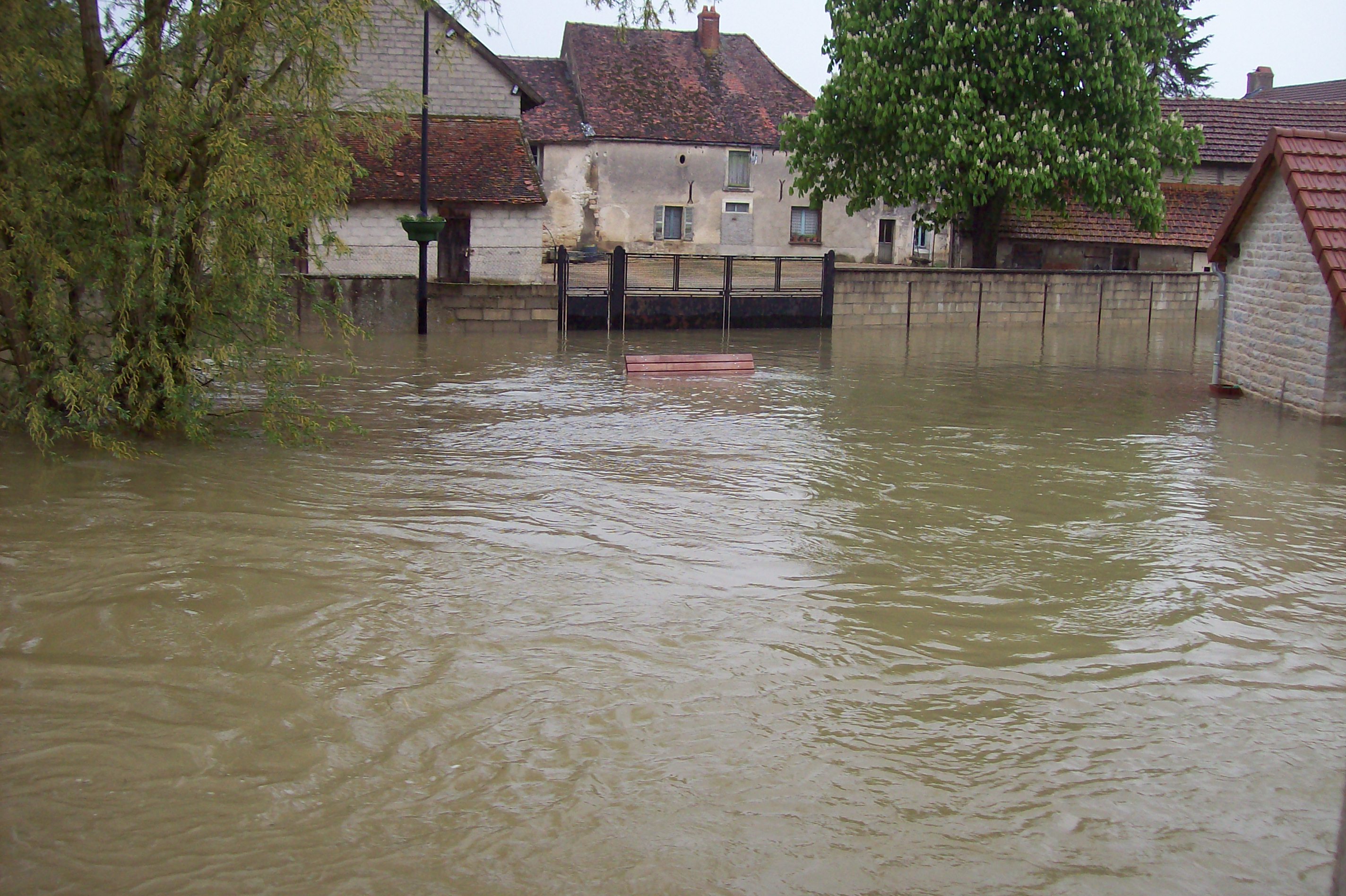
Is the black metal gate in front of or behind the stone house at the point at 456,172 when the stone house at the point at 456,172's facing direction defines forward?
in front

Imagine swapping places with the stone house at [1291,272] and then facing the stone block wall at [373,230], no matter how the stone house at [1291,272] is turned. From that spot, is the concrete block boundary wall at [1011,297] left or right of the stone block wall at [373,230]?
right

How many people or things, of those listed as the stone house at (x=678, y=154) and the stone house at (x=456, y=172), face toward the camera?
2

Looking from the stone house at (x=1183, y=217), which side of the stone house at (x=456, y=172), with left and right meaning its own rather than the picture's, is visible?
left

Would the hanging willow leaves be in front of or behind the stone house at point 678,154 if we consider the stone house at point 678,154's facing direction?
in front

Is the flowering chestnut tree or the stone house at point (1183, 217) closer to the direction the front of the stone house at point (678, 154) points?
the flowering chestnut tree

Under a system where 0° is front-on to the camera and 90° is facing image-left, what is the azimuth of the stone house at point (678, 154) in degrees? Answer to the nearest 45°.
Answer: approximately 0°

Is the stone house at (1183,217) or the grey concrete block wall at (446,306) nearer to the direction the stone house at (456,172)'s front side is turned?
the grey concrete block wall

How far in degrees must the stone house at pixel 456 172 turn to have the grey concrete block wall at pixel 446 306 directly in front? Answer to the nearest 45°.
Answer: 0° — it already faces it

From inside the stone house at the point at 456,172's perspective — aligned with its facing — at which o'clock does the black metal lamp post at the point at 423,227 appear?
The black metal lamp post is roughly at 12 o'clock from the stone house.

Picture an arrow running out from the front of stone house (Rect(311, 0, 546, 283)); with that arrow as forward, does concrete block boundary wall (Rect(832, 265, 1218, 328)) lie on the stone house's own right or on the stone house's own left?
on the stone house's own left

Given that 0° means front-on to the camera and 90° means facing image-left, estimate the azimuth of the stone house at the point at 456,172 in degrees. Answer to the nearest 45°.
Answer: approximately 0°

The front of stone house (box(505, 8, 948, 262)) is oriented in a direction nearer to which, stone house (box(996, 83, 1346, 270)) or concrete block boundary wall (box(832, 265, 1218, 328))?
the concrete block boundary wall
